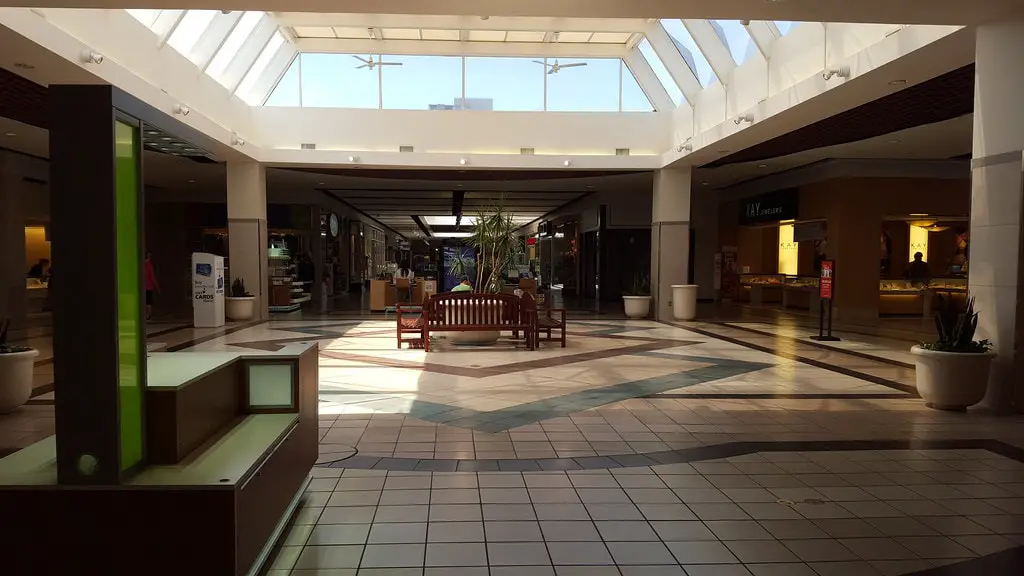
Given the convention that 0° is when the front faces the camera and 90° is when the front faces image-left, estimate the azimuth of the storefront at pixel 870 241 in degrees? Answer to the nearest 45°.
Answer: approximately 45°

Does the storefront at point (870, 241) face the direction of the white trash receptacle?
yes

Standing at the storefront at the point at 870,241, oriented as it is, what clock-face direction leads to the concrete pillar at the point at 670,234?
The concrete pillar is roughly at 12 o'clock from the storefront.

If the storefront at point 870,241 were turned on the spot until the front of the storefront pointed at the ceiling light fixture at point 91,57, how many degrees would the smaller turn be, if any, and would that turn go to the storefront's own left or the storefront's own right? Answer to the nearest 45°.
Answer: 0° — it already faces it

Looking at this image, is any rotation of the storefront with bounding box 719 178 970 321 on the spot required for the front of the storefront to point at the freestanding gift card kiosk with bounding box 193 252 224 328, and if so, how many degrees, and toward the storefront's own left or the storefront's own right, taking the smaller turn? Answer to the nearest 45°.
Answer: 0° — it already faces it

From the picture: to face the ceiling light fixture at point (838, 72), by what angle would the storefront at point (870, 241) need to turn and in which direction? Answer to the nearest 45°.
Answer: approximately 45° to its left

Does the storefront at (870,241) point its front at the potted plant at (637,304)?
yes
